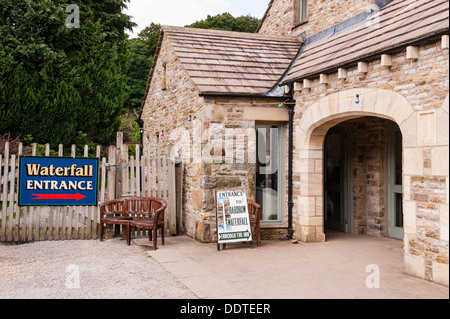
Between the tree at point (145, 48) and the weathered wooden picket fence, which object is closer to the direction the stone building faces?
the weathered wooden picket fence

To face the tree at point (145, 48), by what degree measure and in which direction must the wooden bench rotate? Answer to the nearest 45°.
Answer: approximately 135° to its right

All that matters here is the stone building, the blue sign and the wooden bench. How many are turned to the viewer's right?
0

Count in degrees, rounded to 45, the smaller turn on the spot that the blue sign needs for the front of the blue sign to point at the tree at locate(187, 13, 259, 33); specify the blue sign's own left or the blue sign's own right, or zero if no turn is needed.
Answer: approximately 135° to the blue sign's own left

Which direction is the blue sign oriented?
toward the camera

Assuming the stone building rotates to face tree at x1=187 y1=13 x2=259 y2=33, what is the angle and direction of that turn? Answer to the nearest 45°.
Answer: approximately 135° to its right

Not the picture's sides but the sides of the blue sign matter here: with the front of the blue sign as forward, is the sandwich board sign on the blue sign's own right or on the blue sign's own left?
on the blue sign's own left

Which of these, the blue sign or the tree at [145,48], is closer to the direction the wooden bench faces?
the blue sign

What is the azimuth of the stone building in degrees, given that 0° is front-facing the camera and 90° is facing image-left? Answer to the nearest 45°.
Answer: approximately 45°

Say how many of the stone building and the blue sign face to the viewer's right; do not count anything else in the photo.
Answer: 0

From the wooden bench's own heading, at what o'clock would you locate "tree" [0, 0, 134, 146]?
The tree is roughly at 4 o'clock from the wooden bench.

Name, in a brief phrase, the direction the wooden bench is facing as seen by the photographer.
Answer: facing the viewer and to the left of the viewer
